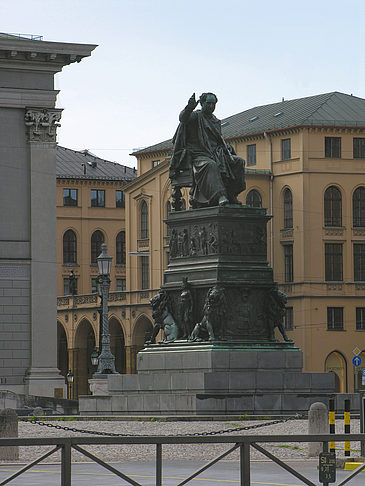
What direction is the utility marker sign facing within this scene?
toward the camera

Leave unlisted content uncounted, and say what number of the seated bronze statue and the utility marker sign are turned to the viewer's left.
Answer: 0

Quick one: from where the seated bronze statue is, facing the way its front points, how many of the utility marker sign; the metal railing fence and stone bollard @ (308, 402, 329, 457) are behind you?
0

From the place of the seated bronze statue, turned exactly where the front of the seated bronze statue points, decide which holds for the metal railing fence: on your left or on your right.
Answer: on your right

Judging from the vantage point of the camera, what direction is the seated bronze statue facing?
facing the viewer and to the right of the viewer

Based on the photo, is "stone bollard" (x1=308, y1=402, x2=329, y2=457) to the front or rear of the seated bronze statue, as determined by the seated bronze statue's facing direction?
to the front
